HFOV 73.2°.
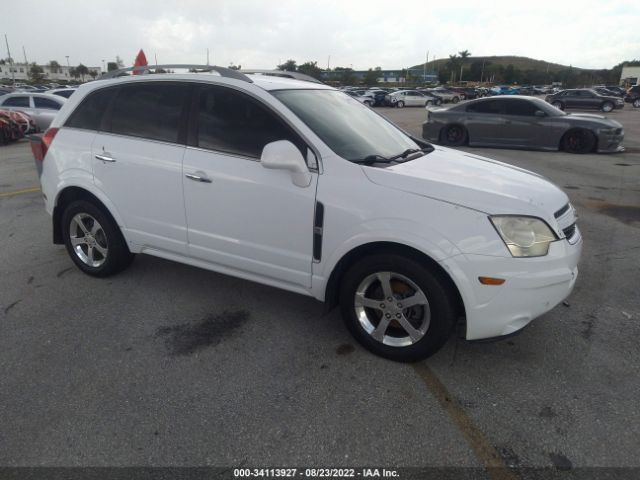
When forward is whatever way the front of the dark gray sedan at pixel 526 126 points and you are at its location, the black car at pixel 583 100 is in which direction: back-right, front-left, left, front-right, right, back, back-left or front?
left

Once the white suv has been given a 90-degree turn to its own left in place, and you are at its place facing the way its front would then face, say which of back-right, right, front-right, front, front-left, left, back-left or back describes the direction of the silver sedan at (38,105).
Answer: left

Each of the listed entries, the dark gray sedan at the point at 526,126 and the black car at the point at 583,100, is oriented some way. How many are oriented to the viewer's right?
2

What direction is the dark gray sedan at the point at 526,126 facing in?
to the viewer's right

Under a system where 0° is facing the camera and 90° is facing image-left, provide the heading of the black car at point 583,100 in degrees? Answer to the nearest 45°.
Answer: approximately 270°

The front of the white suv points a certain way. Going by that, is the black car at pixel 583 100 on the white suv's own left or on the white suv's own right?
on the white suv's own left

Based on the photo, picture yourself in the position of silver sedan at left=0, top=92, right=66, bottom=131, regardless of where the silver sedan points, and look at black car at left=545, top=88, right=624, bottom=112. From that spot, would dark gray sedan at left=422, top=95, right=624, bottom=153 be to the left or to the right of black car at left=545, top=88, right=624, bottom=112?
right
